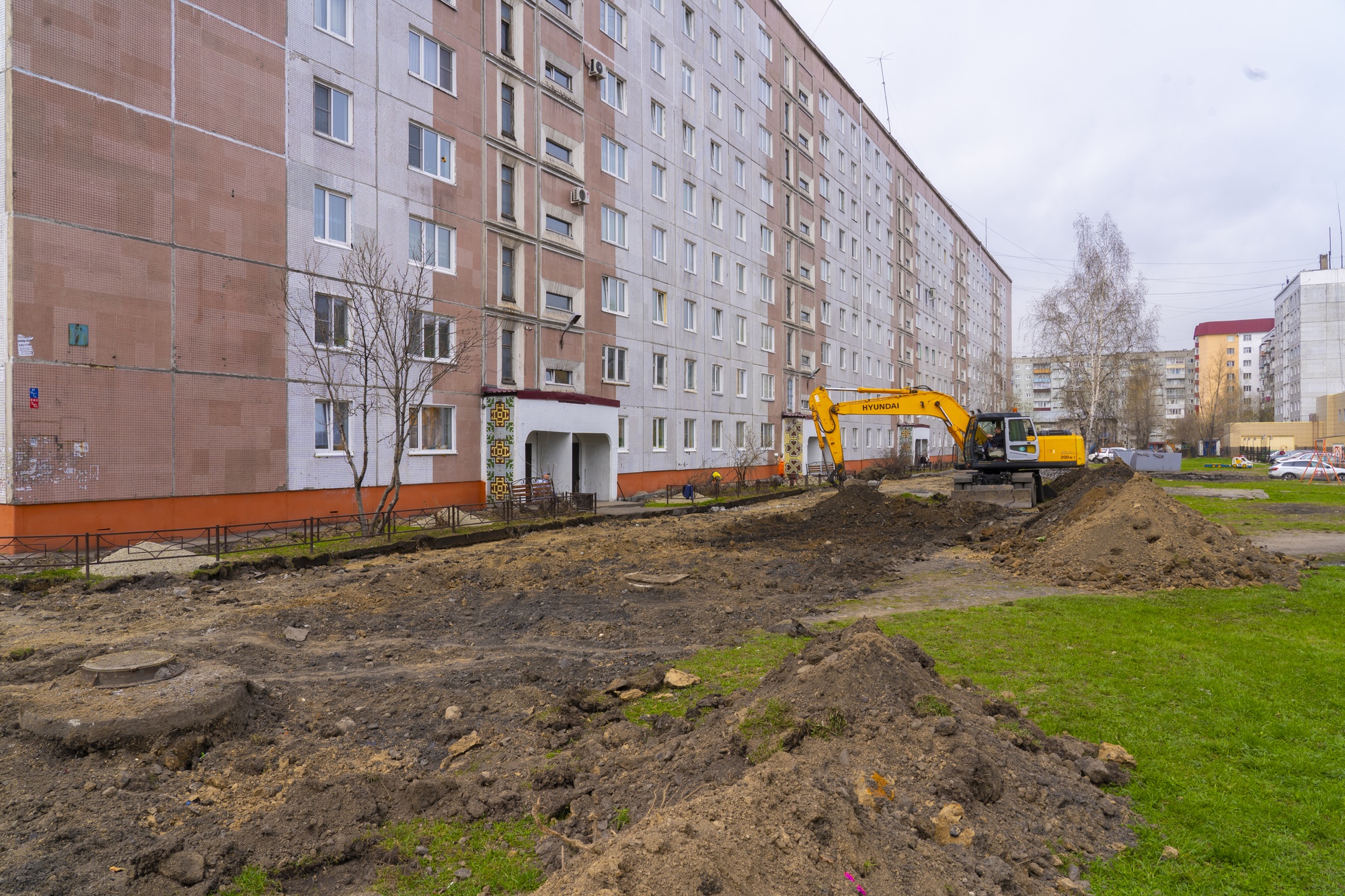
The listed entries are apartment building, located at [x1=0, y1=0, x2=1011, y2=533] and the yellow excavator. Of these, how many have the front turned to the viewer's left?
1

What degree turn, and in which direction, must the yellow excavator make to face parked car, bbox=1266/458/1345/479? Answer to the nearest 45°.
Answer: approximately 135° to its right

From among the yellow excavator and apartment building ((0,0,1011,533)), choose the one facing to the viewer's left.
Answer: the yellow excavator

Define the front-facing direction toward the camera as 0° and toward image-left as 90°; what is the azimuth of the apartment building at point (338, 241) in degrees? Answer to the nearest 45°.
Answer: approximately 315°

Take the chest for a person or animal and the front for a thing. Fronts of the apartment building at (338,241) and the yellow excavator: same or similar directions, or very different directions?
very different directions

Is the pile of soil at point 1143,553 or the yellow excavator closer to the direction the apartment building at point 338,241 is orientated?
the pile of soil

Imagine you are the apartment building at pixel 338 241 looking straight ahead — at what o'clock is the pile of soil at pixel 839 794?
The pile of soil is roughly at 1 o'clock from the apartment building.

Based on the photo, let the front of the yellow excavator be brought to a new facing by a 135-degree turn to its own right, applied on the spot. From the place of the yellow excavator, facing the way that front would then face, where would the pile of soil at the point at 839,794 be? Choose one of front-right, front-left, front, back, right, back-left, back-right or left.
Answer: back-right

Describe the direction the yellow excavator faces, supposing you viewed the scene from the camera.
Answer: facing to the left of the viewer

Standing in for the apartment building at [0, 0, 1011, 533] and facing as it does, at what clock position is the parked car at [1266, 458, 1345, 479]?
The parked car is roughly at 10 o'clock from the apartment building.

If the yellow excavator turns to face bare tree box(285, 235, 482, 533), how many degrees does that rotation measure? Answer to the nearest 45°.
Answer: approximately 45° to its left
